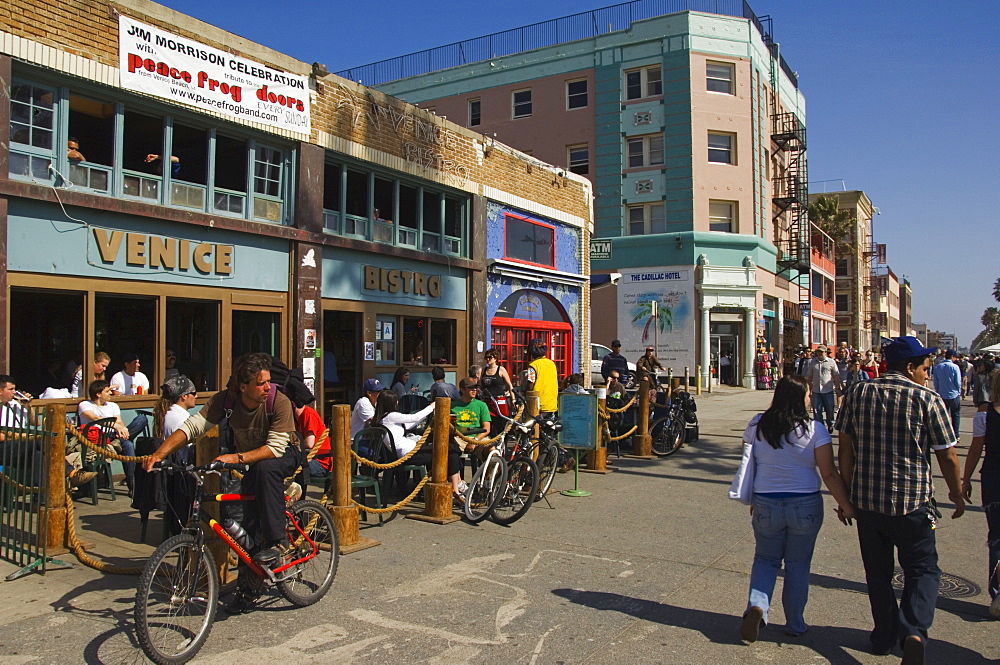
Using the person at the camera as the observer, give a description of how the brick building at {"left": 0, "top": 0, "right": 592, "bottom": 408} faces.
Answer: facing the viewer and to the right of the viewer

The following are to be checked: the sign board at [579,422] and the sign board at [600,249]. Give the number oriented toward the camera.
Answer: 2

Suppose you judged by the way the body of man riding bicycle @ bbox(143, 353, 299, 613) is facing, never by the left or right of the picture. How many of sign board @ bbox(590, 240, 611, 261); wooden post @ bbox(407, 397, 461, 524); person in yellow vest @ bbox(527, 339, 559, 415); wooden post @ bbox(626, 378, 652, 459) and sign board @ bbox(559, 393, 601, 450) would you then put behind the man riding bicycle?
5

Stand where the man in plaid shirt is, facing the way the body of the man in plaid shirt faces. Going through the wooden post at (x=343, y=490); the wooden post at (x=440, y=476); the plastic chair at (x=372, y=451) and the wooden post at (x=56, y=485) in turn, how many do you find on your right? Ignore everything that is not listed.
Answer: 0

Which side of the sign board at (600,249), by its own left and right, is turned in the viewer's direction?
front

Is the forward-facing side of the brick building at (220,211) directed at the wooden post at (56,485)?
no

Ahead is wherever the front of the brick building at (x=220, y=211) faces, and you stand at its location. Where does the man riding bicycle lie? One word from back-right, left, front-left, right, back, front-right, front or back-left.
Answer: front-right

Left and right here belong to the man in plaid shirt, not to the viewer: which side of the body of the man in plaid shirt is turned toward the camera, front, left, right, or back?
back

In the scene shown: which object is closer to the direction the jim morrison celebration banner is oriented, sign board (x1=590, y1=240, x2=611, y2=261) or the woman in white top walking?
the woman in white top walking

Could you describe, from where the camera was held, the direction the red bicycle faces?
facing the viewer and to the left of the viewer

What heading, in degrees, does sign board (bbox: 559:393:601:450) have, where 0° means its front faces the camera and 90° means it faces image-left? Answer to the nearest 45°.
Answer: approximately 0°

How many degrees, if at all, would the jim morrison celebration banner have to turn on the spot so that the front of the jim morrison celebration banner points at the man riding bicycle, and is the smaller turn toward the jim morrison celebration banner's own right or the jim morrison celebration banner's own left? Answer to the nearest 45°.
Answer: approximately 45° to the jim morrison celebration banner's own right

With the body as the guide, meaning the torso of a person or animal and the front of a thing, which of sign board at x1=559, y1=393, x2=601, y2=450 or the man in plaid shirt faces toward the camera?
the sign board

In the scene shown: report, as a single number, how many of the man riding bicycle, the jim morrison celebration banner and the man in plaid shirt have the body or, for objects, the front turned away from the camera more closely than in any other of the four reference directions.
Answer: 1

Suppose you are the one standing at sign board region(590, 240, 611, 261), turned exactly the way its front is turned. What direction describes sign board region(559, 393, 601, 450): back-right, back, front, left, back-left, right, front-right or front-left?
front
